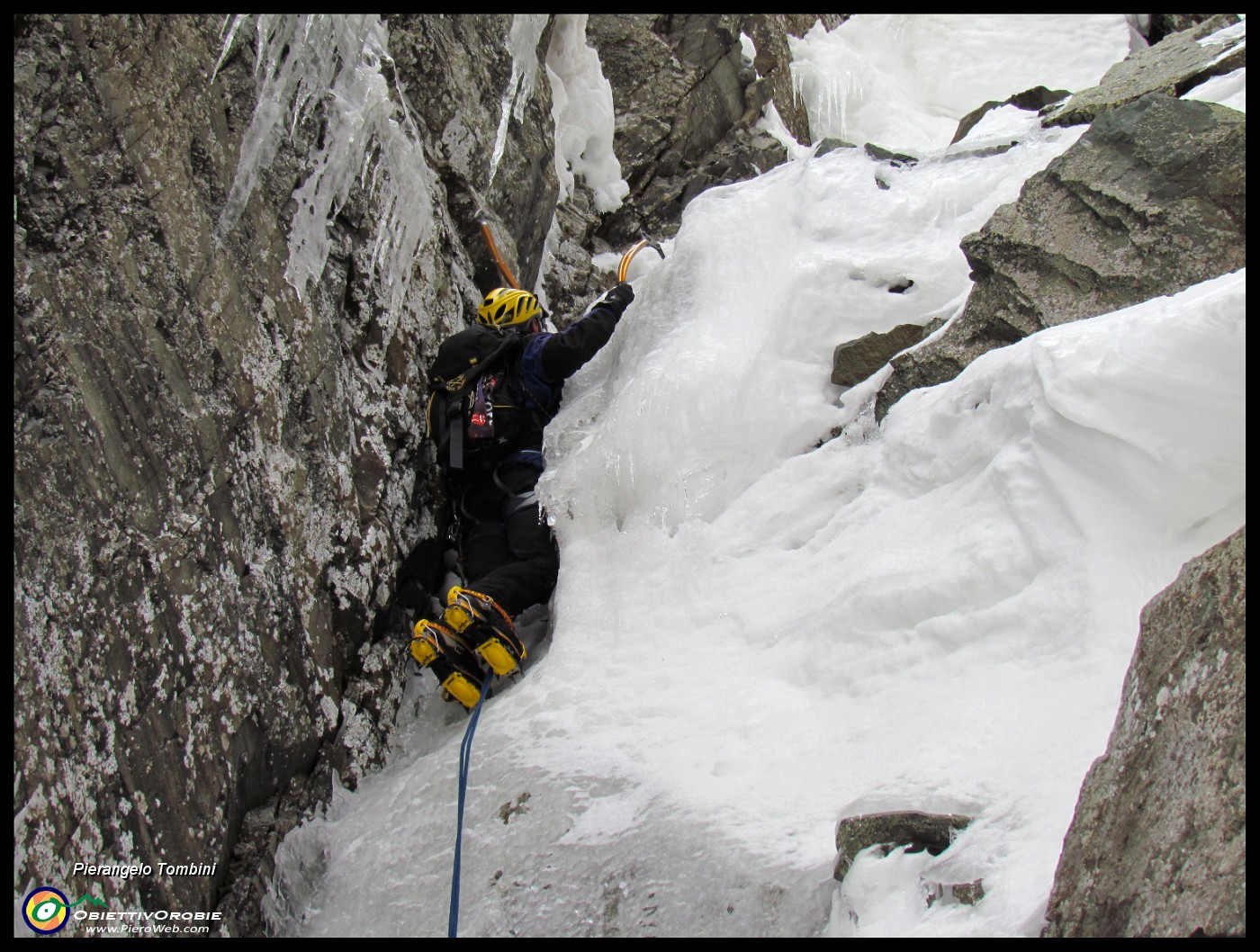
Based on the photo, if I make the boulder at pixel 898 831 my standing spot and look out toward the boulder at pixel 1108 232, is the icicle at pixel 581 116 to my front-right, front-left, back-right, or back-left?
front-left

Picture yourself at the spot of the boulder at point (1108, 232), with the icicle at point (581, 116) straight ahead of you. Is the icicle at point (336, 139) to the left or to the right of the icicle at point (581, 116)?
left

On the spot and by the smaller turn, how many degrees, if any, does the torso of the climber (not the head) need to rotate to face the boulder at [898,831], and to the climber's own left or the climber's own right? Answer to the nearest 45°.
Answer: approximately 135° to the climber's own right

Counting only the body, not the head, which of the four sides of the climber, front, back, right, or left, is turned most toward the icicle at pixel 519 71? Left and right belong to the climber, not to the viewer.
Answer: front

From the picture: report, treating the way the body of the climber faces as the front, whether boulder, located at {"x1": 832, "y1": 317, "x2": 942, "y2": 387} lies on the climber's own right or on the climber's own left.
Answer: on the climber's own right

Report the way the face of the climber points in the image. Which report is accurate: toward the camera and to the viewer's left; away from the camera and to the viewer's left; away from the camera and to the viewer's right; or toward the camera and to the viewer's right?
away from the camera and to the viewer's right

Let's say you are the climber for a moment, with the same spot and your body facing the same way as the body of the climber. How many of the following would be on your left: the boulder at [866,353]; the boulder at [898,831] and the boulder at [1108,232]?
0

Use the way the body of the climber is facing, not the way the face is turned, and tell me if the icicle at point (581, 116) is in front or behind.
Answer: in front

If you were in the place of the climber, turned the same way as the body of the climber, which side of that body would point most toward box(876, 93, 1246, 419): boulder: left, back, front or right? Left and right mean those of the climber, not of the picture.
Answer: front

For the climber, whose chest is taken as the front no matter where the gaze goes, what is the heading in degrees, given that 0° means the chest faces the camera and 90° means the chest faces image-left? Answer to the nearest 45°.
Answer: approximately 225°
